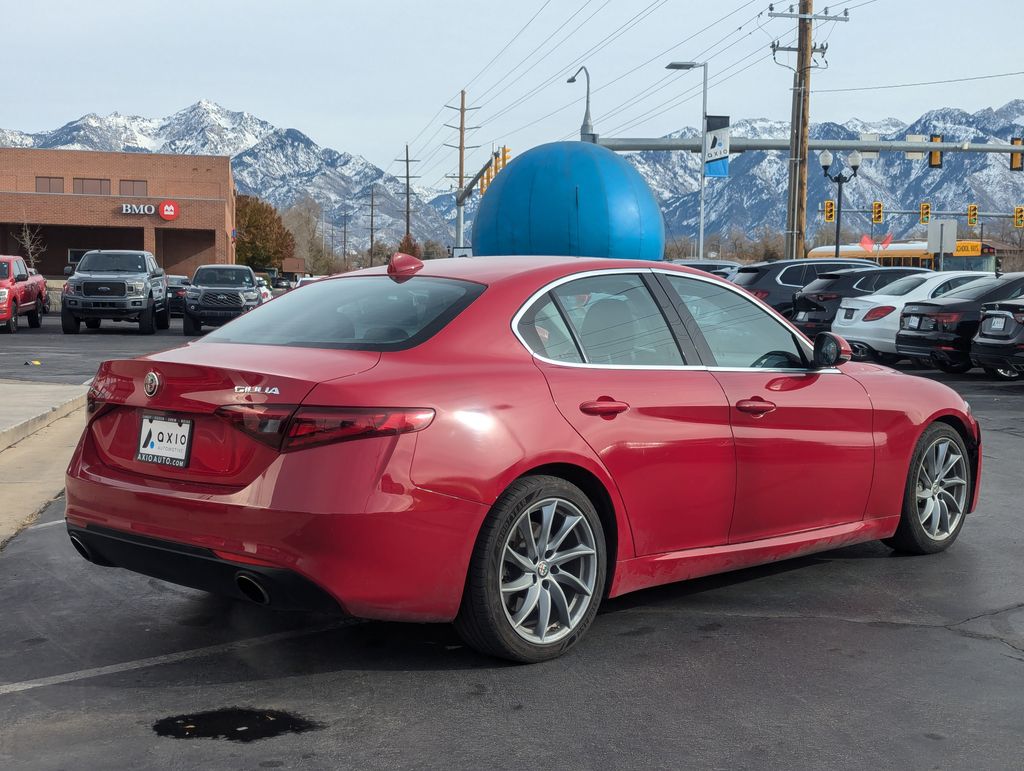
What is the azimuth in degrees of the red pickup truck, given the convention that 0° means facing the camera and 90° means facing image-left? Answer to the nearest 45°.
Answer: approximately 45°

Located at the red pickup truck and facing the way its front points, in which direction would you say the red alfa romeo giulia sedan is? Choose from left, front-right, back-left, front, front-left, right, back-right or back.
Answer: front-left

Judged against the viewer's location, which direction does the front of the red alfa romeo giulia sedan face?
facing away from the viewer and to the right of the viewer

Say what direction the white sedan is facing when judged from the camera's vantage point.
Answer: facing away from the viewer and to the right of the viewer

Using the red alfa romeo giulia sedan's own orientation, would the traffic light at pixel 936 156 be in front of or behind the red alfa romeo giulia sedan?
in front

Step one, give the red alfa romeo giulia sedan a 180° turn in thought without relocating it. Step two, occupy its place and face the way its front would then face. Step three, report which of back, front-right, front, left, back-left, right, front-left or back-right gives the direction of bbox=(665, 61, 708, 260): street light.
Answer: back-right

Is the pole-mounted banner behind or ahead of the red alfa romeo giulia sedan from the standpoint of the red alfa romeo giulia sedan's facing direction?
ahead

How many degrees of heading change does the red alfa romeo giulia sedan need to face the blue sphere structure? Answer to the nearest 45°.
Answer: approximately 45° to its left

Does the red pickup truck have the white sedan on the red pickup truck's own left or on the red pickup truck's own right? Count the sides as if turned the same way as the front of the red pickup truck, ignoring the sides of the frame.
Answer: on the red pickup truck's own left
